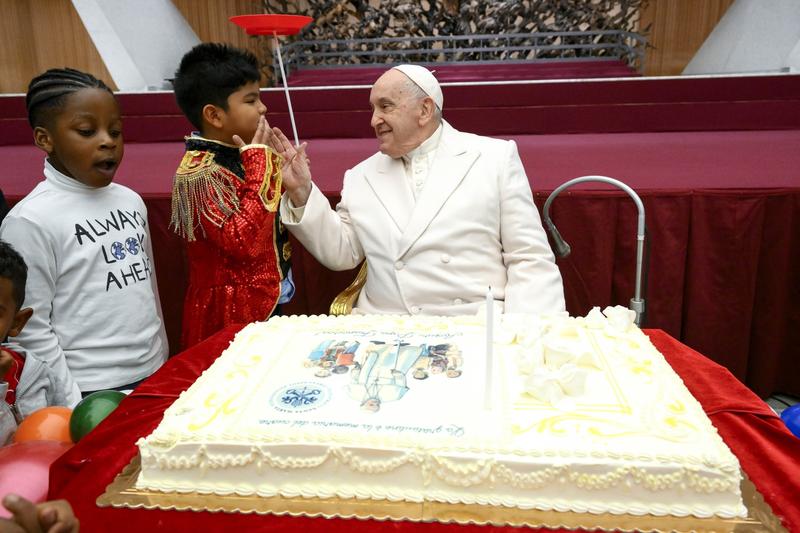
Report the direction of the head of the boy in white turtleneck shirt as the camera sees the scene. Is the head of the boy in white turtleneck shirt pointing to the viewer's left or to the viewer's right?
to the viewer's right

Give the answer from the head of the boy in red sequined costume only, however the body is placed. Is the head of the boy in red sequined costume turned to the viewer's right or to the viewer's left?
to the viewer's right

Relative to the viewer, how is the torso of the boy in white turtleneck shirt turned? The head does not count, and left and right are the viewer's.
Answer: facing the viewer and to the right of the viewer

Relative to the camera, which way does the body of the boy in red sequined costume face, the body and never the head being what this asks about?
to the viewer's right

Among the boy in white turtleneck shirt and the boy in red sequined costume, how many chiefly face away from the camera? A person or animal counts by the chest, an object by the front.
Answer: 0

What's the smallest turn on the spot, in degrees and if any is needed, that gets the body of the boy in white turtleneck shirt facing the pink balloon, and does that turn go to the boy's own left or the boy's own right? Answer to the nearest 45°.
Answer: approximately 45° to the boy's own right
